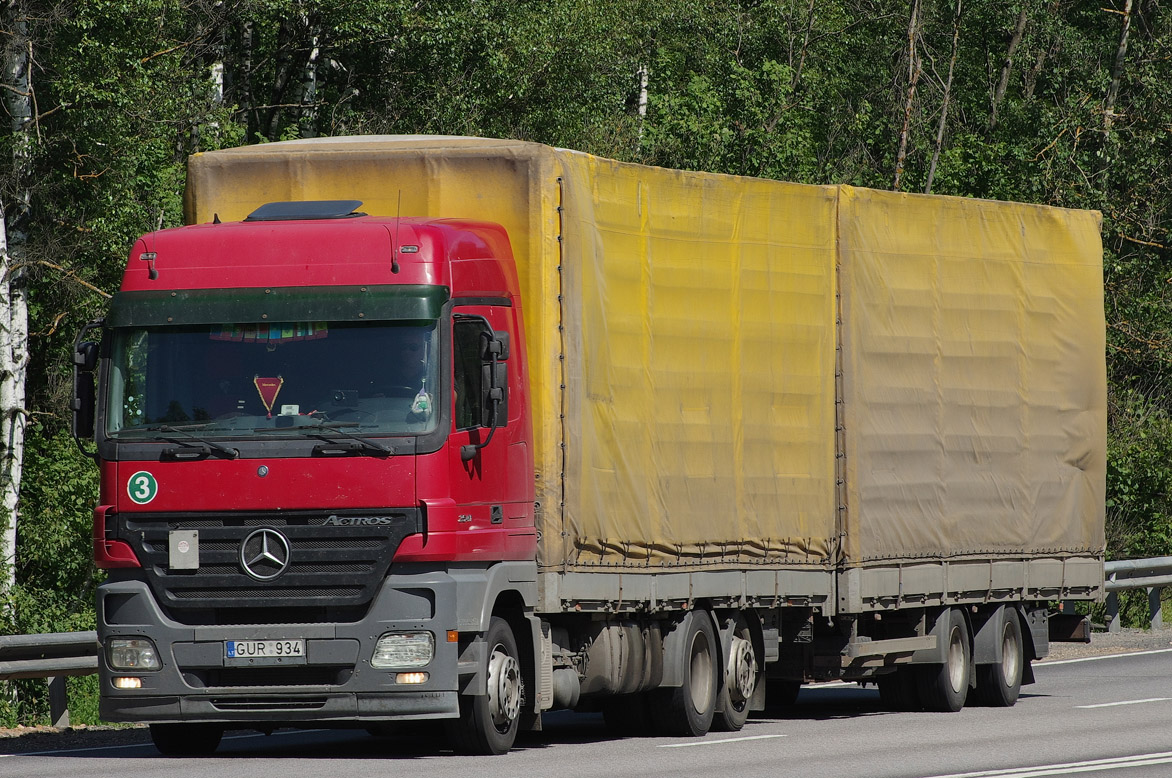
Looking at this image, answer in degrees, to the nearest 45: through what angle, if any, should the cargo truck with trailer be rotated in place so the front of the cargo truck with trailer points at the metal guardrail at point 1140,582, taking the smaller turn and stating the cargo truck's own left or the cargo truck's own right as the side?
approximately 180°

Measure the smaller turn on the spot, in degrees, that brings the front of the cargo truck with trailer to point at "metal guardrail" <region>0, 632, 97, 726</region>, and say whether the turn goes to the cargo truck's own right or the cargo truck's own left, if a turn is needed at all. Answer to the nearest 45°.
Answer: approximately 90° to the cargo truck's own right

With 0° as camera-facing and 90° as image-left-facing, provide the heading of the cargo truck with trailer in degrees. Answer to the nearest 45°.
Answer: approximately 45°
